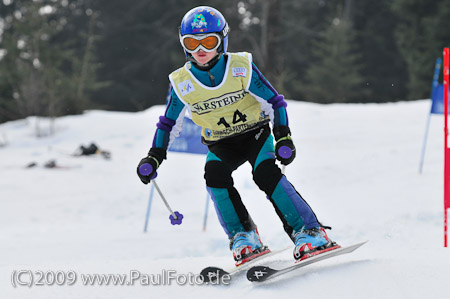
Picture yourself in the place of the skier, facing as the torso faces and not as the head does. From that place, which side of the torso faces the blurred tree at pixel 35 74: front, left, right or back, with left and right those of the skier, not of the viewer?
back

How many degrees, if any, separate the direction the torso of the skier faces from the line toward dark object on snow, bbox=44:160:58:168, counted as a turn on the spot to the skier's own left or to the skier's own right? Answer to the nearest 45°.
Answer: approximately 135° to the skier's own right

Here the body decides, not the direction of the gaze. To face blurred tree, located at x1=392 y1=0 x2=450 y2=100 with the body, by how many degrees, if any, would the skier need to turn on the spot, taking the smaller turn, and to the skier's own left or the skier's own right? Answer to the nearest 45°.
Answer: approximately 180°

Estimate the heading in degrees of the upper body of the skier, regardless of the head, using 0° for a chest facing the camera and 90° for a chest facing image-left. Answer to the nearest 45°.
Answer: approximately 0°

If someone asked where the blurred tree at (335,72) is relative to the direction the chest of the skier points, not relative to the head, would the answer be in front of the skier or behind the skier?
behind
